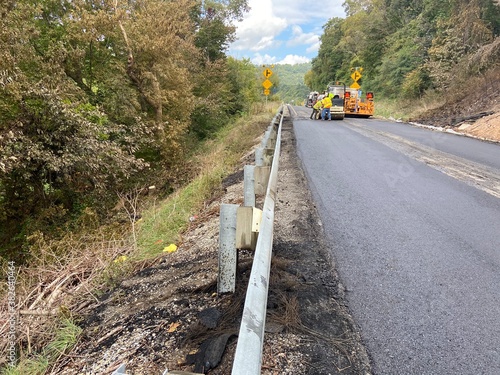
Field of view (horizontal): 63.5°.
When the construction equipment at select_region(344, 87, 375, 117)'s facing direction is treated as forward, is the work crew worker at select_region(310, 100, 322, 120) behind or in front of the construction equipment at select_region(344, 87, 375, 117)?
behind

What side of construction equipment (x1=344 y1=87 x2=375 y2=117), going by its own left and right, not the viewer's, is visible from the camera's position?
back

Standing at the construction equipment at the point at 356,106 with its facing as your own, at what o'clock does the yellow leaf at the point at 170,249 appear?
The yellow leaf is roughly at 6 o'clock from the construction equipment.

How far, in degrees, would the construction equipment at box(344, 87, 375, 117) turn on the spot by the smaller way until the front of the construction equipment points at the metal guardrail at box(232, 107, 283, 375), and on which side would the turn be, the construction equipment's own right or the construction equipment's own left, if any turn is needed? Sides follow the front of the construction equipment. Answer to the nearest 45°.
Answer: approximately 180°
